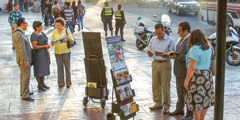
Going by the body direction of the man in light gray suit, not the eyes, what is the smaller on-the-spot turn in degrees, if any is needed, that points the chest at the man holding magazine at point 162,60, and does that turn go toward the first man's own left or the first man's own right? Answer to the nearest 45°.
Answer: approximately 45° to the first man's own right

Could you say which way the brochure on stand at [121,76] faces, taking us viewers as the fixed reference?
facing the viewer and to the right of the viewer

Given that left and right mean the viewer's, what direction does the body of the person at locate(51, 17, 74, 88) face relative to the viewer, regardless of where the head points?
facing the viewer and to the left of the viewer

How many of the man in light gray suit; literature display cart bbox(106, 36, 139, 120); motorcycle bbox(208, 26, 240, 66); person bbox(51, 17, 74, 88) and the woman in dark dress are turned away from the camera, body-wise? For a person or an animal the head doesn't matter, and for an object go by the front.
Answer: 0

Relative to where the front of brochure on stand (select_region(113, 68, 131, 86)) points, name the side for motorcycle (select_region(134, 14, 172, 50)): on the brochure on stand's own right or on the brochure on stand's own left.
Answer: on the brochure on stand's own left

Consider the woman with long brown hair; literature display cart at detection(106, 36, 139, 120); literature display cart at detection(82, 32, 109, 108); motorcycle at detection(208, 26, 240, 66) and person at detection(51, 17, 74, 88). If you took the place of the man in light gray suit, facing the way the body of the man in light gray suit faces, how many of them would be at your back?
0

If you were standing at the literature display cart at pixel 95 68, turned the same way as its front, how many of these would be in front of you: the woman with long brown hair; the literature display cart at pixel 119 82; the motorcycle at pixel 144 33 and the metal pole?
1

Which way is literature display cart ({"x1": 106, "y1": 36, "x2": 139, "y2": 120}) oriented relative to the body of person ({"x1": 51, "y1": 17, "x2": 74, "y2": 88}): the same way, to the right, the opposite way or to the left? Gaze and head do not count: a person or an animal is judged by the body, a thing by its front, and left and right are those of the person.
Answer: to the left
